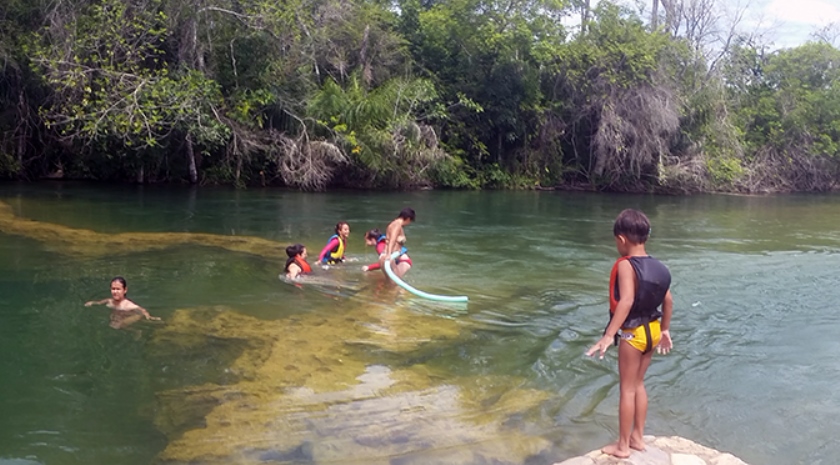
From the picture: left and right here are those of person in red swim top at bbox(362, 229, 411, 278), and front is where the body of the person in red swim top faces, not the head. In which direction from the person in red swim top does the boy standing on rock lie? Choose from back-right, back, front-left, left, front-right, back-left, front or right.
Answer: left

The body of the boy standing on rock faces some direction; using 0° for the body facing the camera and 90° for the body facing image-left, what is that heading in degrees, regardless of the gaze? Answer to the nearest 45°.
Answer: approximately 135°

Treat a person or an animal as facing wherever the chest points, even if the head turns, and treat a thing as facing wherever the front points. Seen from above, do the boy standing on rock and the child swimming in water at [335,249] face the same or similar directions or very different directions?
very different directions

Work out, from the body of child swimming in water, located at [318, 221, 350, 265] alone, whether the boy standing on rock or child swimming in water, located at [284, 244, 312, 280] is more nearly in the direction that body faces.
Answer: the boy standing on rock

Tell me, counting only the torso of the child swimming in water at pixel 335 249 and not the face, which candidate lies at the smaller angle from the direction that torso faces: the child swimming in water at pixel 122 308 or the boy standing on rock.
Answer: the boy standing on rock

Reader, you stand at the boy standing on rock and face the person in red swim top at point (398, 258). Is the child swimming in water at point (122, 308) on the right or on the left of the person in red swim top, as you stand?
left

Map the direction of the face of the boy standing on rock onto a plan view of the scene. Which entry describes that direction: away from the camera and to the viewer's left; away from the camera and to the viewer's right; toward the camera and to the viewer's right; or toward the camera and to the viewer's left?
away from the camera and to the viewer's left

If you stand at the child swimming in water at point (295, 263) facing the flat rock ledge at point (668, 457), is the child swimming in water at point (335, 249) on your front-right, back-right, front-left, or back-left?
back-left
